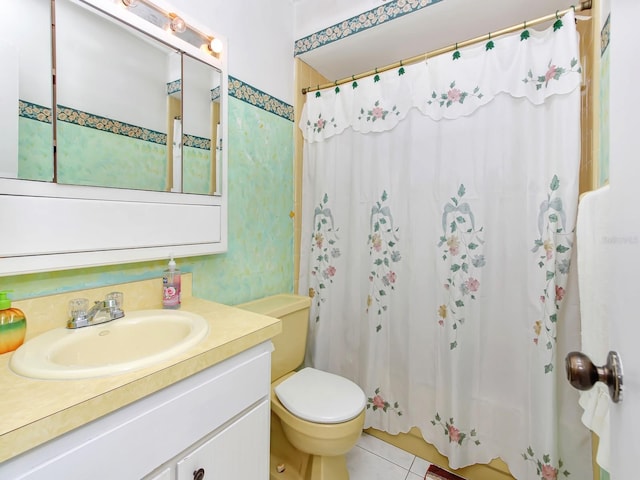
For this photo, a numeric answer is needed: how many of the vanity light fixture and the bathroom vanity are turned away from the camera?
0

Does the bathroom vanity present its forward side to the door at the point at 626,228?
yes

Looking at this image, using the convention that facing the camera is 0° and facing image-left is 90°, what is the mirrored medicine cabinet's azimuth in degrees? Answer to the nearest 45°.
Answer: approximately 315°

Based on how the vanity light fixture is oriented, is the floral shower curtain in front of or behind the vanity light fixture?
in front
